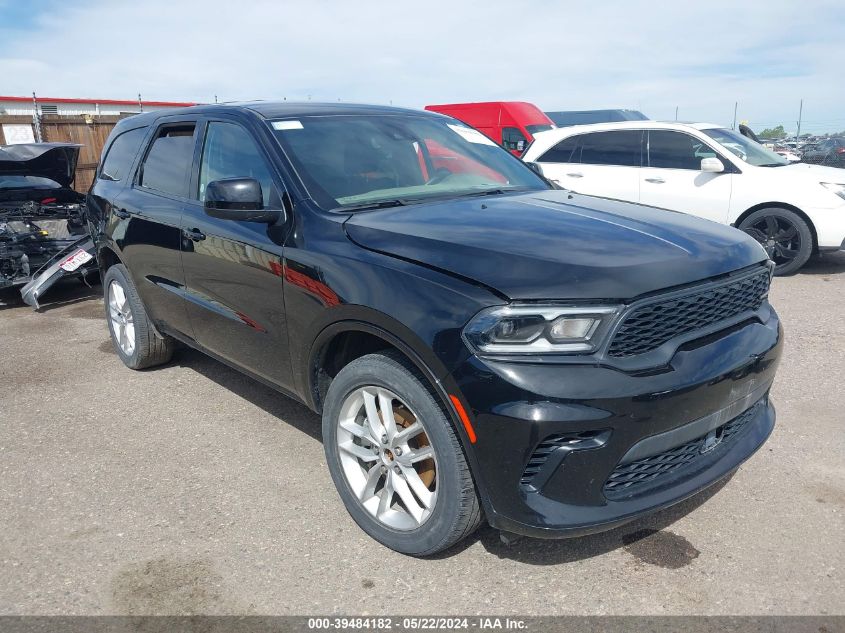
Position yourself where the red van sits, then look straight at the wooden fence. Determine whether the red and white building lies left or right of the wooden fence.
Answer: right

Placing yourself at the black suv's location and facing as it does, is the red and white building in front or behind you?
behind

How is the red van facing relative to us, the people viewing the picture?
facing the viewer and to the right of the viewer

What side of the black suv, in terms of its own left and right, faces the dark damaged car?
back

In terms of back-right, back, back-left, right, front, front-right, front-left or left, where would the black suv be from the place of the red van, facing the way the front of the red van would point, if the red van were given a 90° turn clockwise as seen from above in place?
front-left

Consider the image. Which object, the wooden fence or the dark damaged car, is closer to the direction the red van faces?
the dark damaged car

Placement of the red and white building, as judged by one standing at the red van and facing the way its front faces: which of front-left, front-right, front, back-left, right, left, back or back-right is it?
back

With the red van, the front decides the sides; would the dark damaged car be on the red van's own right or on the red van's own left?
on the red van's own right

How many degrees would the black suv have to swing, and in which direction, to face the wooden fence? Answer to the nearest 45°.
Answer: approximately 180°

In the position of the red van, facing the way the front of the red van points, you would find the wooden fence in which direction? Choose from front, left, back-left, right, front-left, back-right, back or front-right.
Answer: back-right

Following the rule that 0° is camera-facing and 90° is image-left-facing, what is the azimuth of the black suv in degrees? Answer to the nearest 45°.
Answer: approximately 315°
